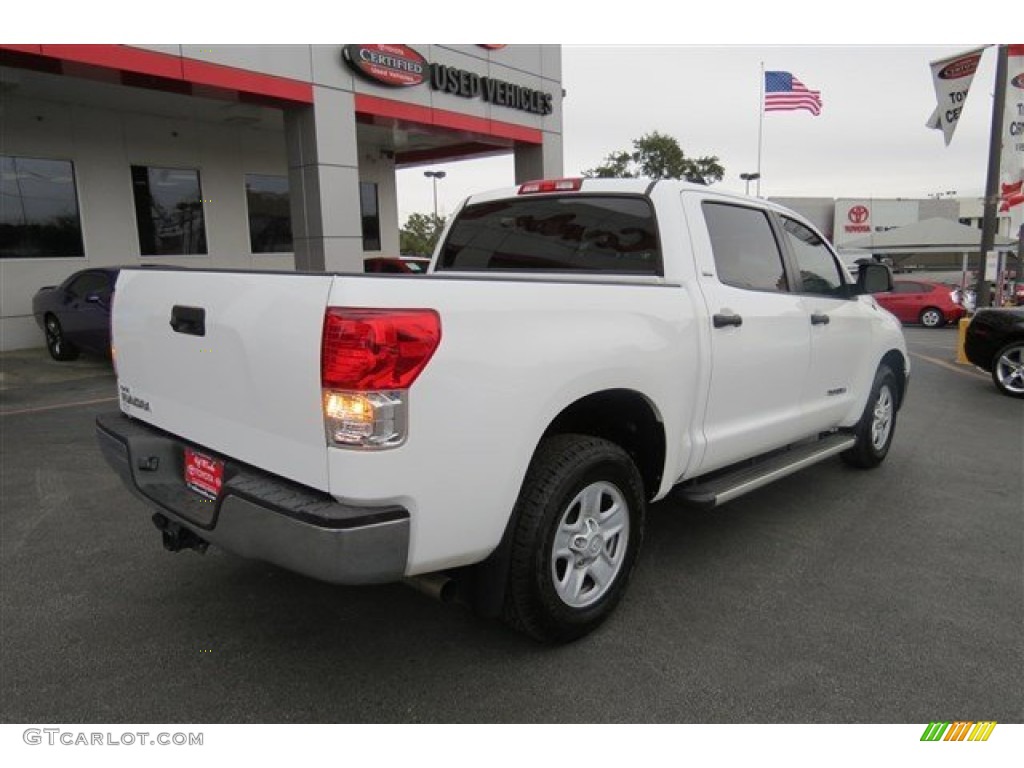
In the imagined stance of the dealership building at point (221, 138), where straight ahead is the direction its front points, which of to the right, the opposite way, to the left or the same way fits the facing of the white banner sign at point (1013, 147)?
to the right

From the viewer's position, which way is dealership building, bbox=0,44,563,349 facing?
facing the viewer and to the right of the viewer

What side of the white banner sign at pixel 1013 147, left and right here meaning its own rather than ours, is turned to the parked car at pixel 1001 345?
front

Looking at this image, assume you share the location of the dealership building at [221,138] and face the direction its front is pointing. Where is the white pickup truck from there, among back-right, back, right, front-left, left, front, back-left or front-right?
front-right

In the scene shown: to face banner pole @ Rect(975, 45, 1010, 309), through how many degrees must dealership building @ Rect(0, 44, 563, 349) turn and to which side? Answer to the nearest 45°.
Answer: approximately 45° to its left

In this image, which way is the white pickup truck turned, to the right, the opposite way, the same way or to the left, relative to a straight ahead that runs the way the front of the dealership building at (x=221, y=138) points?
to the left

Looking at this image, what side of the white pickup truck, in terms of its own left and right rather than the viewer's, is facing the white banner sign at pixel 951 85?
front

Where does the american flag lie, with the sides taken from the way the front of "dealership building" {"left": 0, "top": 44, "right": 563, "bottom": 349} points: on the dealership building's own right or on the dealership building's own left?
on the dealership building's own left

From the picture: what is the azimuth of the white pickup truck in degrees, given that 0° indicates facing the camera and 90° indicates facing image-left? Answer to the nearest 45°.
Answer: approximately 225°

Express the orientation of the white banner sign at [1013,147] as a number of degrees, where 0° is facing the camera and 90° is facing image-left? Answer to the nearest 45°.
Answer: approximately 0°

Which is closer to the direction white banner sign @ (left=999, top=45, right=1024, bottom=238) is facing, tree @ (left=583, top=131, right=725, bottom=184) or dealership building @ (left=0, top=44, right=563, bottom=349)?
the dealership building

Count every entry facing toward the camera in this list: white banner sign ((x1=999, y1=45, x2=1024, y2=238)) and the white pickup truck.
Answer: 1

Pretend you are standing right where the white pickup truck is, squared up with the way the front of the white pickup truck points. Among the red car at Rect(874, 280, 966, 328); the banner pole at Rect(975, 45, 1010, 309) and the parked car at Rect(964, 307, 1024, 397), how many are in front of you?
3

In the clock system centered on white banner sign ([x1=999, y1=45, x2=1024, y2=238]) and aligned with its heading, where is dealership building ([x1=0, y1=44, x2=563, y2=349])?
The dealership building is roughly at 2 o'clock from the white banner sign.

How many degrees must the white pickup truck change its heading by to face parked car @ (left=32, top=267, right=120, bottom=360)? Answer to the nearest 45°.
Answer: approximately 90° to its left
